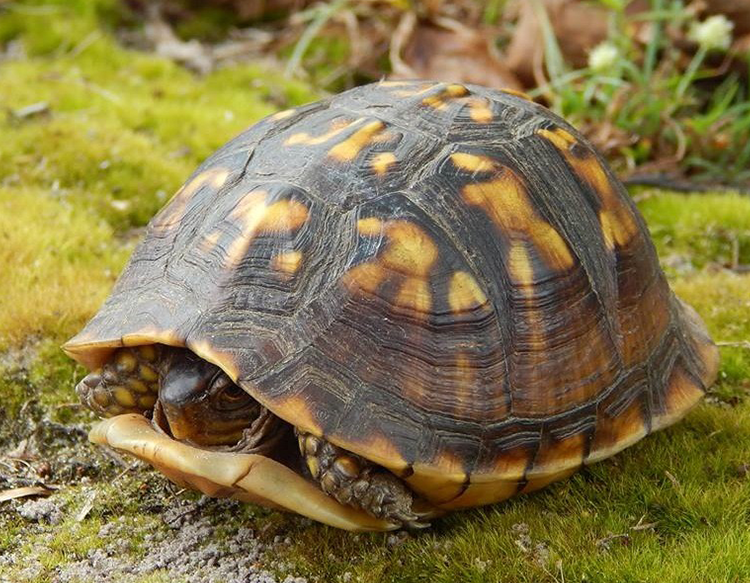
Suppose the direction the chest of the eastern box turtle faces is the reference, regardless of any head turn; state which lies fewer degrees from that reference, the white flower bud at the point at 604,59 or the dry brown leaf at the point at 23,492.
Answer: the dry brown leaf

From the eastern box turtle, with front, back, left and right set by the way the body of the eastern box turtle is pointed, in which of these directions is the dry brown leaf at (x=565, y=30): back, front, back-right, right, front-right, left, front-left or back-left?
back-right

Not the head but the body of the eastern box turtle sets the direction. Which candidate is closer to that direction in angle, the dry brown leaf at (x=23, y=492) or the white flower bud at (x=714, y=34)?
the dry brown leaf

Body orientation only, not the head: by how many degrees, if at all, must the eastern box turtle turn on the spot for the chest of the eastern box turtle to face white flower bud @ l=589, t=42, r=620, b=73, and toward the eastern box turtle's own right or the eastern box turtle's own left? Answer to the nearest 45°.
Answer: approximately 135° to the eastern box turtle's own right

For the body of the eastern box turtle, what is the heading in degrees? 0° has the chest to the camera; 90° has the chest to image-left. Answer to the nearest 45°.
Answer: approximately 45°

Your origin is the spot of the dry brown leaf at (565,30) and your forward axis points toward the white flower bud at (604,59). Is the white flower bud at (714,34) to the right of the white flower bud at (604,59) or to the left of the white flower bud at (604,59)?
left

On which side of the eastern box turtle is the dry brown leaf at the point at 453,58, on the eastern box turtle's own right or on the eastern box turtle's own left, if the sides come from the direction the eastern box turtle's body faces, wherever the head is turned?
on the eastern box turtle's own right

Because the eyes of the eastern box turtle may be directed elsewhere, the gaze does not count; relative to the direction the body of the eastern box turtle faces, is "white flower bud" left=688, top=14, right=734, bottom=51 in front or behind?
behind

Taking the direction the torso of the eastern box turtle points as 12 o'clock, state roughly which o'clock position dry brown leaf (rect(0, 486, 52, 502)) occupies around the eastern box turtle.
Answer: The dry brown leaf is roughly at 1 o'clock from the eastern box turtle.
